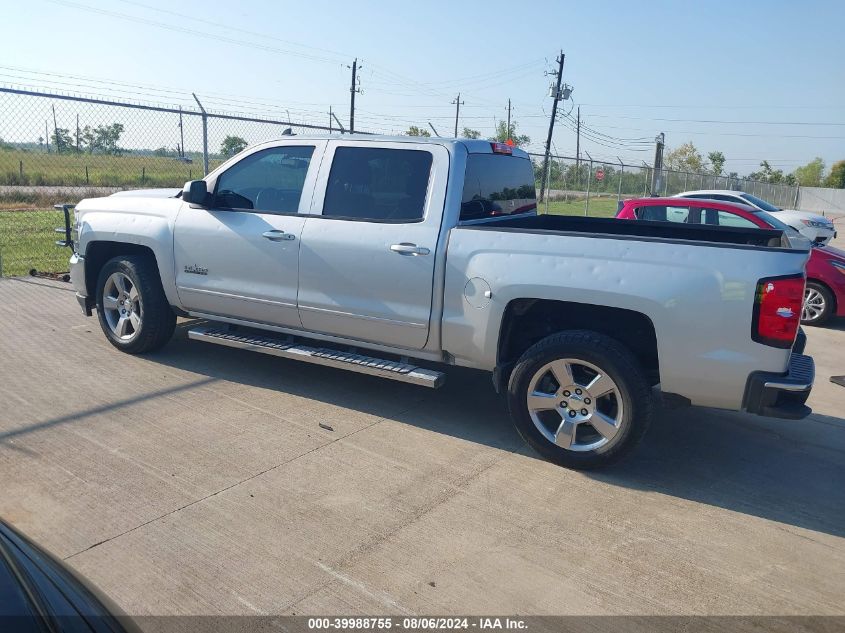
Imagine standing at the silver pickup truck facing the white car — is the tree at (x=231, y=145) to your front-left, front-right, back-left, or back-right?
front-left

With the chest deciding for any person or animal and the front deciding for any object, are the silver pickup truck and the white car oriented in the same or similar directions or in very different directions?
very different directions

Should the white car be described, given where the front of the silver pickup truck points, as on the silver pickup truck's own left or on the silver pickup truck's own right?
on the silver pickup truck's own right

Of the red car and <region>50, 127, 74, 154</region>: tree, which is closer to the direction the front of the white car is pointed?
the red car

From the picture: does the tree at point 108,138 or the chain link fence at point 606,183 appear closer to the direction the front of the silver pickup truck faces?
the tree

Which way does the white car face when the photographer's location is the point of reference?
facing the viewer and to the right of the viewer

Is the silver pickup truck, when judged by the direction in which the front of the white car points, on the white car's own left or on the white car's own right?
on the white car's own right

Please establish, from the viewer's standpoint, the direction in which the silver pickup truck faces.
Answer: facing away from the viewer and to the left of the viewer

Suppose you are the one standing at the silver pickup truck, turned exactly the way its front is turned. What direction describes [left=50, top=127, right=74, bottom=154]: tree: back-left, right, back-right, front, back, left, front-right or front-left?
front

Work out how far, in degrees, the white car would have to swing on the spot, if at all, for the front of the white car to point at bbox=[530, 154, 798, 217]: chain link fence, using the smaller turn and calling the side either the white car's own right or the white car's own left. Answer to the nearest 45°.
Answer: approximately 180°

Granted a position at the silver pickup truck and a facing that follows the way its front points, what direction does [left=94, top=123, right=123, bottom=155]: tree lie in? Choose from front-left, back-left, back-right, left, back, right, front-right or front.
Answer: front

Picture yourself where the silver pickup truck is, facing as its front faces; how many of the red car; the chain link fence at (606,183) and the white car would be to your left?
0
